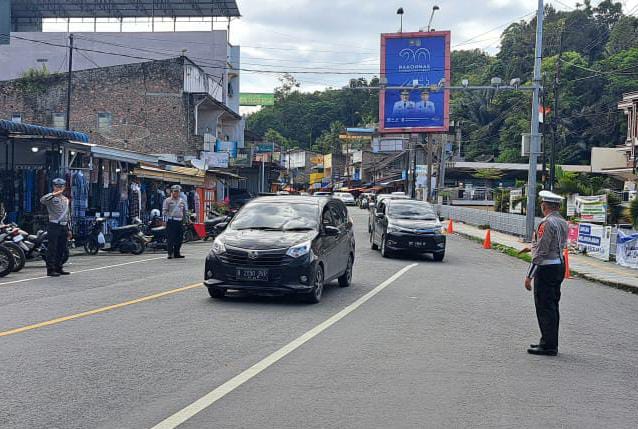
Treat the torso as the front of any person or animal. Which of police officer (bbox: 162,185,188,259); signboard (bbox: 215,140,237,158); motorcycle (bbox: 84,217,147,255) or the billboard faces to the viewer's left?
the motorcycle

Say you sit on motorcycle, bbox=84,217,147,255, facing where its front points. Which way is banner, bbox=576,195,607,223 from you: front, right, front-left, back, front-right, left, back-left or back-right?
back

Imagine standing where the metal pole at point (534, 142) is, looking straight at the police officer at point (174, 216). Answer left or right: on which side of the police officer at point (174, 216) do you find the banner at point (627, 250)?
left

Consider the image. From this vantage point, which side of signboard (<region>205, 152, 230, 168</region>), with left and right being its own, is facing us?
front

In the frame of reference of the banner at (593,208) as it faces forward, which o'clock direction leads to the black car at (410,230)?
The black car is roughly at 1 o'clock from the banner.

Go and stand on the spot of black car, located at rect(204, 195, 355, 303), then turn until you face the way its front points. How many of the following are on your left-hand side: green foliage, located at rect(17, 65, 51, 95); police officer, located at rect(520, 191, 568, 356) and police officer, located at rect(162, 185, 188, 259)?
1

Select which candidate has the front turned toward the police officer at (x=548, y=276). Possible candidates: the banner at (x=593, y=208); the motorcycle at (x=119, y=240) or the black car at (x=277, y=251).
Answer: the banner

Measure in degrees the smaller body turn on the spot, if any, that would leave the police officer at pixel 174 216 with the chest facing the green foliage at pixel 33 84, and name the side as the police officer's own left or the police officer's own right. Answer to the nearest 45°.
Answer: approximately 180°

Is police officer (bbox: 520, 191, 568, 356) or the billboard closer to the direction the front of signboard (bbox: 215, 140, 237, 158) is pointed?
the police officer

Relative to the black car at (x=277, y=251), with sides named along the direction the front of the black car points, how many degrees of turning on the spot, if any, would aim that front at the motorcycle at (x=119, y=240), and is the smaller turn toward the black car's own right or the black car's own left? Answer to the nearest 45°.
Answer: approximately 90° to the black car's own right

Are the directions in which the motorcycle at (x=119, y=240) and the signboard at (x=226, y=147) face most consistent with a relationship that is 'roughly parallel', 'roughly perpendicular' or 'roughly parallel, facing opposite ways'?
roughly perpendicular

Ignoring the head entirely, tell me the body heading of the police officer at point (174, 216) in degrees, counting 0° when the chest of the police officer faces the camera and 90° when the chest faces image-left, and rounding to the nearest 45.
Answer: approximately 0°

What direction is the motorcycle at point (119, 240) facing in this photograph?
to the viewer's left

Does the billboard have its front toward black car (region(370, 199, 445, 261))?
yes

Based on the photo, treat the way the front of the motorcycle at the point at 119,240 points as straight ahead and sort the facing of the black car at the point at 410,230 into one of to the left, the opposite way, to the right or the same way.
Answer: to the left

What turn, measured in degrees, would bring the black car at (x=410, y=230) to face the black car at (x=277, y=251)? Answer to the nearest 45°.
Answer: approximately 45° to its right
